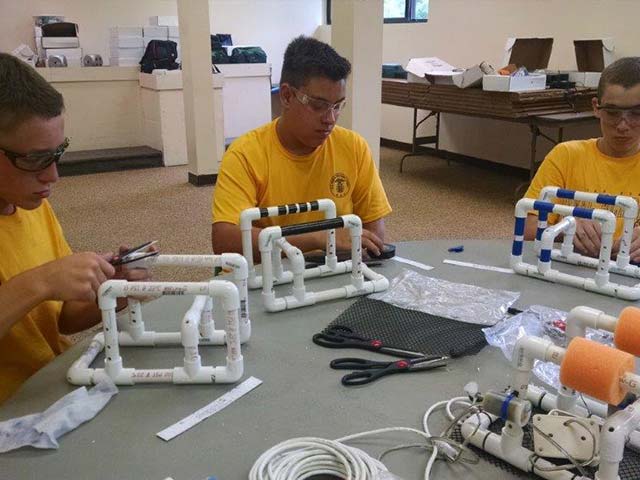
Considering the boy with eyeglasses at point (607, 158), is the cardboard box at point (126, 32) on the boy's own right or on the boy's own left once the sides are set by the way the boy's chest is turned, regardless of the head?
on the boy's own right

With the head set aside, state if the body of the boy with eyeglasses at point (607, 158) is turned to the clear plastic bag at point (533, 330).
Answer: yes

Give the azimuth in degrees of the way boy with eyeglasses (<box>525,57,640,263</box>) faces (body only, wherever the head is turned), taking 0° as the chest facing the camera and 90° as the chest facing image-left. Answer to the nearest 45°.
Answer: approximately 0°

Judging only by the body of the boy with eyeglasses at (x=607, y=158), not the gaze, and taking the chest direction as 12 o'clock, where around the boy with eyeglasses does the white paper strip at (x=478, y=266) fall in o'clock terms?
The white paper strip is roughly at 1 o'clock from the boy with eyeglasses.

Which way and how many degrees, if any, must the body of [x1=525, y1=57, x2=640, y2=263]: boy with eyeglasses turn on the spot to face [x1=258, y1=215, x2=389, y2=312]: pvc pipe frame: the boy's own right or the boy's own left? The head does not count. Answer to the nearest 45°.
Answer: approximately 45° to the boy's own right

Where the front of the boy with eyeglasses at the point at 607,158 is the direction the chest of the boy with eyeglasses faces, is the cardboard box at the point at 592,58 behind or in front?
behind

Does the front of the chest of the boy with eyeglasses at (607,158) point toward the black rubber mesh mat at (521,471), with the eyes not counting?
yes

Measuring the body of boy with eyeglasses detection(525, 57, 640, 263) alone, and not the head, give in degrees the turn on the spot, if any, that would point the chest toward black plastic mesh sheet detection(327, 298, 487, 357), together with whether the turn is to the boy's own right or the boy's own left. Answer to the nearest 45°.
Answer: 0° — they already face it

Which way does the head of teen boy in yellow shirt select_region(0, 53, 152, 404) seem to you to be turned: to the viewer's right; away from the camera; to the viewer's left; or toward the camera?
to the viewer's right

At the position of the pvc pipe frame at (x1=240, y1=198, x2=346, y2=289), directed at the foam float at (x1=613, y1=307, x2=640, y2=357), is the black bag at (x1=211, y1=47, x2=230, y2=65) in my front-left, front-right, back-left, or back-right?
back-left

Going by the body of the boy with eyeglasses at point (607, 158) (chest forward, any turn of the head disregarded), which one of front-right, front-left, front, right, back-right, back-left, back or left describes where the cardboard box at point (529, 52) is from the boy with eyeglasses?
back

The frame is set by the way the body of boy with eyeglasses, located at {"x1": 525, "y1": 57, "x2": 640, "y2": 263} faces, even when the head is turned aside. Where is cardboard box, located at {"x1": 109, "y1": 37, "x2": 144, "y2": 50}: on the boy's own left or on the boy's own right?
on the boy's own right

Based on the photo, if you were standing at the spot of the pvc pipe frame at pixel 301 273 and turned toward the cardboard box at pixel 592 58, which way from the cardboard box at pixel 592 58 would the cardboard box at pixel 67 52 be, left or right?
left

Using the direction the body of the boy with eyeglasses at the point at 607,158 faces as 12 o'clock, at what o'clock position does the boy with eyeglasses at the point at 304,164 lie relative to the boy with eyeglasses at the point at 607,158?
the boy with eyeglasses at the point at 304,164 is roughly at 2 o'clock from the boy with eyeglasses at the point at 607,158.

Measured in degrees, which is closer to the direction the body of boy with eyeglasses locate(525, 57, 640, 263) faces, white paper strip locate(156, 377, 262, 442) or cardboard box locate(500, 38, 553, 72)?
the white paper strip
